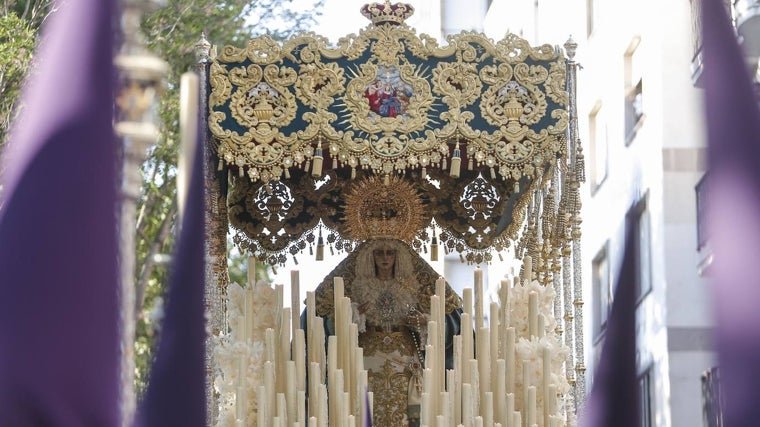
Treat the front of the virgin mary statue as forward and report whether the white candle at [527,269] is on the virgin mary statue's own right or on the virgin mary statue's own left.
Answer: on the virgin mary statue's own left

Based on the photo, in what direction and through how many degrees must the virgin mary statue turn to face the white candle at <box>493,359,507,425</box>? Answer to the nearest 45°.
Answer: approximately 45° to its left

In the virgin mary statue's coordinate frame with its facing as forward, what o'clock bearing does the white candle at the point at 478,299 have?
The white candle is roughly at 11 o'clock from the virgin mary statue.

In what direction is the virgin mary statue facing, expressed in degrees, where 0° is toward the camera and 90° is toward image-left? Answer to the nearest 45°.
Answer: approximately 0°

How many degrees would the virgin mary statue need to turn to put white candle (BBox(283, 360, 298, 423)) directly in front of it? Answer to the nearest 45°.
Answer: approximately 45° to its right

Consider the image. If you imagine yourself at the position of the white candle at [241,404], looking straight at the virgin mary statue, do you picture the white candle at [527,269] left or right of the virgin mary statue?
right

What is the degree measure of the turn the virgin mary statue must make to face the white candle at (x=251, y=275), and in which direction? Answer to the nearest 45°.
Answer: approximately 45° to its right

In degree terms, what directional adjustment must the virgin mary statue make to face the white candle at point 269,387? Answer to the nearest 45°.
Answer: approximately 45° to its right

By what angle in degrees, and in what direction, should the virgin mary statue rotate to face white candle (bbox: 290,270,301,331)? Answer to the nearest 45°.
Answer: approximately 45° to its right

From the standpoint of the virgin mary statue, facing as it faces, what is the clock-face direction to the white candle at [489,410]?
The white candle is roughly at 11 o'clock from the virgin mary statue.
